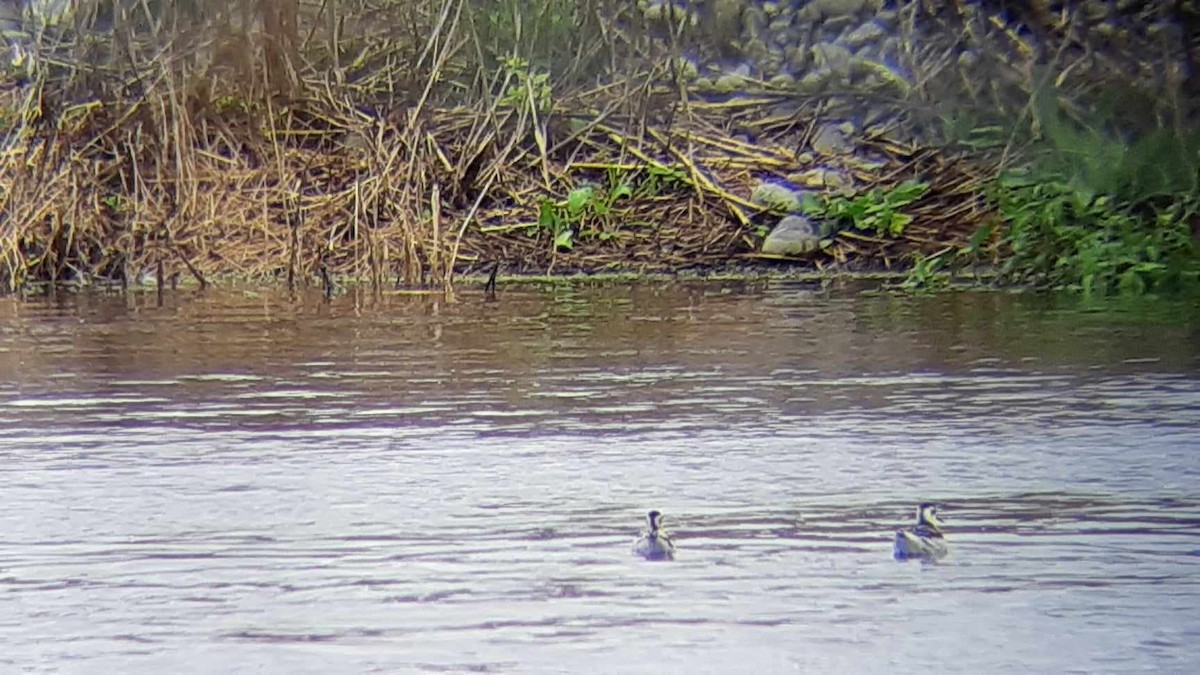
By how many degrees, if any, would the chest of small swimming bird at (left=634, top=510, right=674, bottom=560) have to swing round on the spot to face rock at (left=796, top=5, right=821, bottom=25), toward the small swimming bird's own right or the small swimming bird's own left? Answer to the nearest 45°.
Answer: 0° — it already faces it

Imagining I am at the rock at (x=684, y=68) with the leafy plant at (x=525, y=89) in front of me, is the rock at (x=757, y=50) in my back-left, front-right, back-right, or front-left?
back-right

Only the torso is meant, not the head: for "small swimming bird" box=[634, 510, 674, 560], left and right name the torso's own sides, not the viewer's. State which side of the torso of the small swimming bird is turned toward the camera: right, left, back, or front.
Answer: back

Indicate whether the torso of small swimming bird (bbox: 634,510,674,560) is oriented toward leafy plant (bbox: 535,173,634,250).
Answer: yes

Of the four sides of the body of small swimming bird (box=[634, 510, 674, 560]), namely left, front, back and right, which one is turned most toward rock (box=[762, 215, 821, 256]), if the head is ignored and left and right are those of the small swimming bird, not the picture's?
front

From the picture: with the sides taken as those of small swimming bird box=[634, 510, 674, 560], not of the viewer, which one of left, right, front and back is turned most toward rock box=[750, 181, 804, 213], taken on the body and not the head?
front

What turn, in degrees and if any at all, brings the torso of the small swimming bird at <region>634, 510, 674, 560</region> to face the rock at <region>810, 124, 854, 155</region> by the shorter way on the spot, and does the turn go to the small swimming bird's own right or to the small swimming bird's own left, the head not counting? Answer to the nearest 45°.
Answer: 0° — it already faces it

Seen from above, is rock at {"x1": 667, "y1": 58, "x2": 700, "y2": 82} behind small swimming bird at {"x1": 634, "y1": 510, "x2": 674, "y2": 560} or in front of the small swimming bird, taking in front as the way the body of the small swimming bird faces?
in front

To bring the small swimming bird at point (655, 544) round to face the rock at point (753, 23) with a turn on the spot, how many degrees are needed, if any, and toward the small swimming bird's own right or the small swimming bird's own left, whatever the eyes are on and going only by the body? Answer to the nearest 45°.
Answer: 0° — it already faces it

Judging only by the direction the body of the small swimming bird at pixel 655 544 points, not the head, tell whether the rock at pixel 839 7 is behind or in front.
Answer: in front

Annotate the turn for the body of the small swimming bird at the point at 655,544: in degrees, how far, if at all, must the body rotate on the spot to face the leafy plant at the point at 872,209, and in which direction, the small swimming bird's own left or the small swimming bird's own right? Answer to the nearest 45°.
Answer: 0° — it already faces it

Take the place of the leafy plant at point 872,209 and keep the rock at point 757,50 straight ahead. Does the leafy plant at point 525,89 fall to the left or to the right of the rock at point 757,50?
left
